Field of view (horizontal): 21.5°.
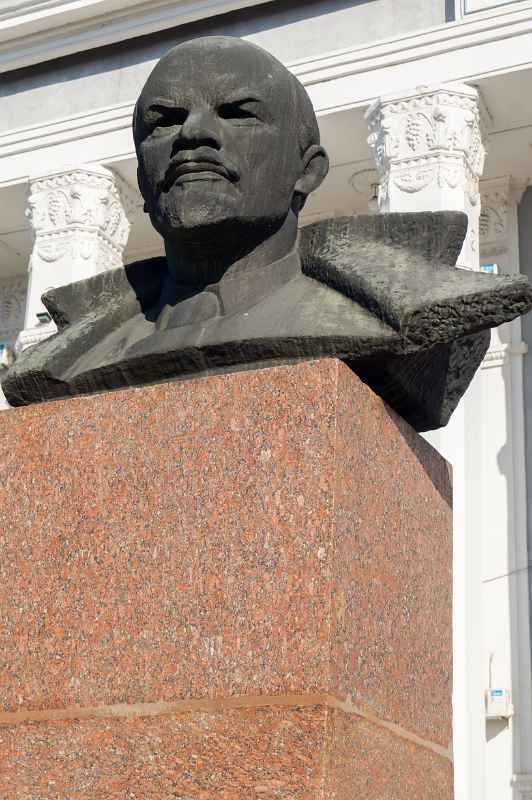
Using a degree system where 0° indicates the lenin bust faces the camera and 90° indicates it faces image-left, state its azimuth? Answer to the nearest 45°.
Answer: approximately 45°

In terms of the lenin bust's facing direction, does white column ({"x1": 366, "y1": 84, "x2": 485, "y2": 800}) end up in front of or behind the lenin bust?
behind

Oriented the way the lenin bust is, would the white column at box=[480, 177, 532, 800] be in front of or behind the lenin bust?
behind

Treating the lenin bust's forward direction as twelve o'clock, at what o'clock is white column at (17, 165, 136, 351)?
The white column is roughly at 4 o'clock from the lenin bust.

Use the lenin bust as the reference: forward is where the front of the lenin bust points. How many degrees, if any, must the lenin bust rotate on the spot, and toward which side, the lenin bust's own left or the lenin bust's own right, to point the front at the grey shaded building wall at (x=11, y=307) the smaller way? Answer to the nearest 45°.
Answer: approximately 135° to the lenin bust's own right
